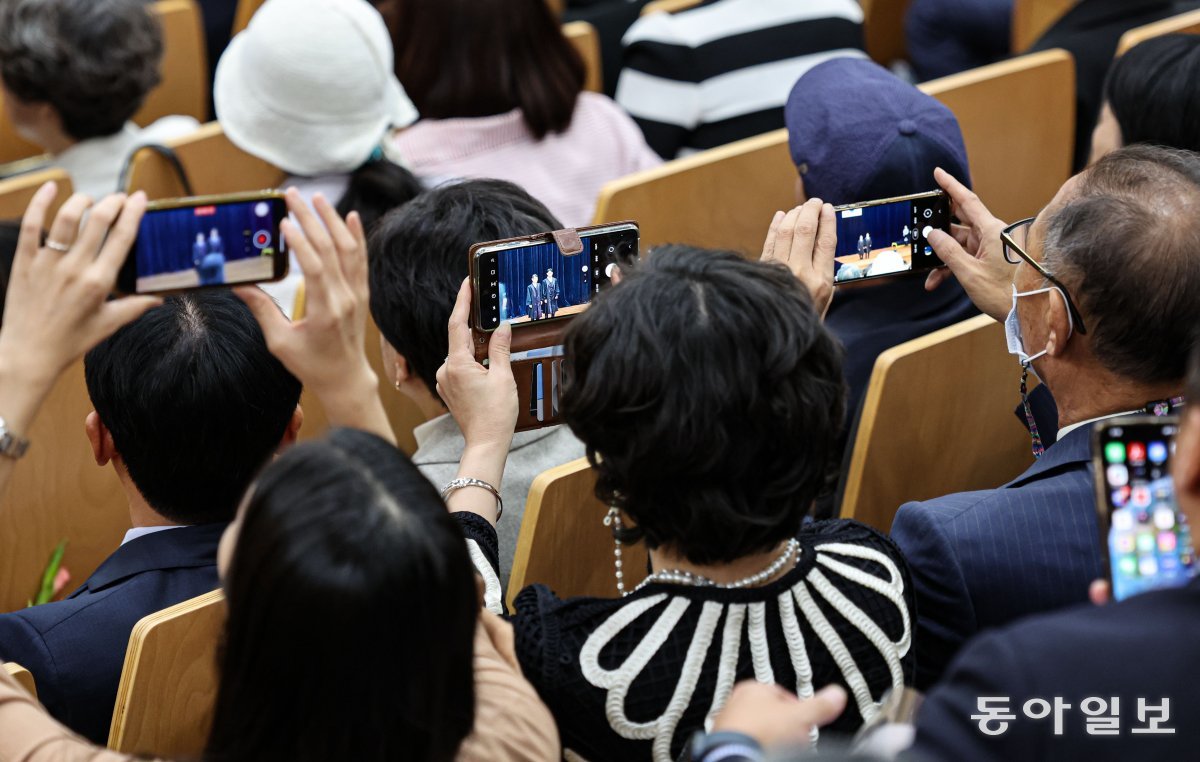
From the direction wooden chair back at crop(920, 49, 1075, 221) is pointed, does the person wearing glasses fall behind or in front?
behind

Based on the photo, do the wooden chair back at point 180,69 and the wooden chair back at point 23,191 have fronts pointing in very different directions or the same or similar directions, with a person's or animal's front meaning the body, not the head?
same or similar directions

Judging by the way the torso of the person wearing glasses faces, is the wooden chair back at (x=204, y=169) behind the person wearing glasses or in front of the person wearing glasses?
in front

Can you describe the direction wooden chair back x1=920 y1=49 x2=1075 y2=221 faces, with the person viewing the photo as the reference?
facing away from the viewer and to the left of the viewer

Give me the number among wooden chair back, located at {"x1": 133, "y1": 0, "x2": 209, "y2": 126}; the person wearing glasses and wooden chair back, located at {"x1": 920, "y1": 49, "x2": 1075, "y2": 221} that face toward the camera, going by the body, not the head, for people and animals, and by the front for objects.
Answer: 0

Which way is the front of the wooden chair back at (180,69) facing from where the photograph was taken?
facing away from the viewer and to the left of the viewer

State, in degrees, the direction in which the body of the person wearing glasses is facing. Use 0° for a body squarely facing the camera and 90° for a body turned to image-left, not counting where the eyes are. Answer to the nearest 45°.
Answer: approximately 135°

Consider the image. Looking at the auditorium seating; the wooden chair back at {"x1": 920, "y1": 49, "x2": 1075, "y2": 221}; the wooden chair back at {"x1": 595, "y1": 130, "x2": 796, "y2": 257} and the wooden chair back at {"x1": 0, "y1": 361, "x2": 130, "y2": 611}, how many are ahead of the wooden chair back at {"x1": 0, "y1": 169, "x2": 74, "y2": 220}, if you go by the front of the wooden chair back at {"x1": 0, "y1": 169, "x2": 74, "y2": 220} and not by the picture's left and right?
0

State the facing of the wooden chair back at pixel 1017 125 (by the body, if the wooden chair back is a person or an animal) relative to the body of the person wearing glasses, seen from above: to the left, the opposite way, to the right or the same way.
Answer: the same way

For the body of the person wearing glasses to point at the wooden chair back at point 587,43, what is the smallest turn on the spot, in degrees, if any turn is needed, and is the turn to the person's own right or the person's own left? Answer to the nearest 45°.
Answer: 0° — they already face it

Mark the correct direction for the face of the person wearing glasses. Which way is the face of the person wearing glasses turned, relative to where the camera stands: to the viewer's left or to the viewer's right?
to the viewer's left

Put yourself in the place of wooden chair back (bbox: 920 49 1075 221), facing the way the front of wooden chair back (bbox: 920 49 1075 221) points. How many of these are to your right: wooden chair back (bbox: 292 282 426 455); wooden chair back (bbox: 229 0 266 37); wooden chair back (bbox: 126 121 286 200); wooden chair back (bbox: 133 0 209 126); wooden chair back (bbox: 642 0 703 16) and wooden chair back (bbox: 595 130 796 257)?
0

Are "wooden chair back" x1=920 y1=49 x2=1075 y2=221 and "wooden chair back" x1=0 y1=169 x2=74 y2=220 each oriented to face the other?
no

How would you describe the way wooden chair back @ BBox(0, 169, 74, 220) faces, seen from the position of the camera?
facing away from the viewer and to the left of the viewer

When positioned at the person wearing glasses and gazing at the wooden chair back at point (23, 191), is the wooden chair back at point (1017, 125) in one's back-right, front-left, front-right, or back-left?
front-right

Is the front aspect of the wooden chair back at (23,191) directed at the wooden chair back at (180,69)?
no
